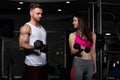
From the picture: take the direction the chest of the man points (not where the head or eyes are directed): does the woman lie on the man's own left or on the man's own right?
on the man's own left

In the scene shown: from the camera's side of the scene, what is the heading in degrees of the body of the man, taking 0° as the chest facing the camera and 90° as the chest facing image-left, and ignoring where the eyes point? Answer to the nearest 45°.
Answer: approximately 315°

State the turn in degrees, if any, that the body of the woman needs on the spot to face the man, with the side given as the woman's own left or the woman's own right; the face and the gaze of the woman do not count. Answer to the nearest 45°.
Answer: approximately 45° to the woman's own right
